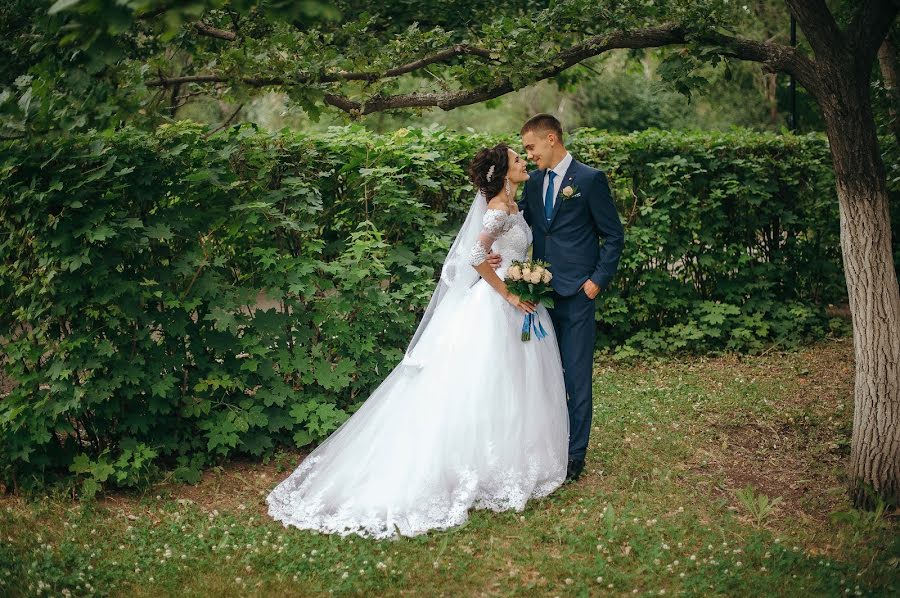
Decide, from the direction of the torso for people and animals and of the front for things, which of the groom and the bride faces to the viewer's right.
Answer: the bride

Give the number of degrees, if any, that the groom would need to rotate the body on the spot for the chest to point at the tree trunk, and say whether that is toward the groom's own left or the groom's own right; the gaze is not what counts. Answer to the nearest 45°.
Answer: approximately 135° to the groom's own left

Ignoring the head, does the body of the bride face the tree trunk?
yes

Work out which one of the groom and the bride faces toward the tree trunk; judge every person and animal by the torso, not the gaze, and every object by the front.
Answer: the bride

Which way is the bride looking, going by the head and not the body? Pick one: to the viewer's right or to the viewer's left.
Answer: to the viewer's right

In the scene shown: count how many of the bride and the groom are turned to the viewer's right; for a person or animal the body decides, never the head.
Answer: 1

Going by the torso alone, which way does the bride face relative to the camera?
to the viewer's right
